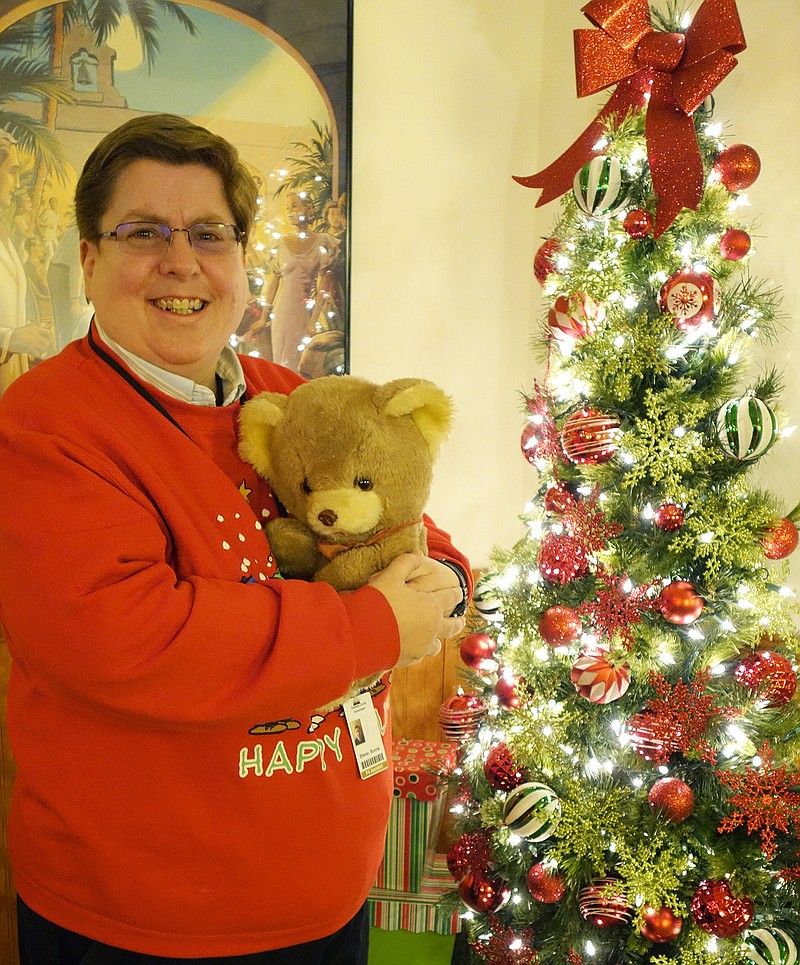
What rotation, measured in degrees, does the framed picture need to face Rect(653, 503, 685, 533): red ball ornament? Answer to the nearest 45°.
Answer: approximately 45° to its left

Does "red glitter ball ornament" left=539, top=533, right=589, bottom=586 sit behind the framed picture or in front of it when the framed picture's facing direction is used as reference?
in front

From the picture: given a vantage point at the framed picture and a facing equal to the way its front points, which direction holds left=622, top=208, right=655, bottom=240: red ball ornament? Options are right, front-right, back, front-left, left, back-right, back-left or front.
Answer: front-left

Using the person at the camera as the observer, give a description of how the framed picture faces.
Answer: facing the viewer

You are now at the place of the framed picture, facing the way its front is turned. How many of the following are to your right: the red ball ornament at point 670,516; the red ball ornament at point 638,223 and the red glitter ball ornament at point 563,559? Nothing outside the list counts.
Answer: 0
